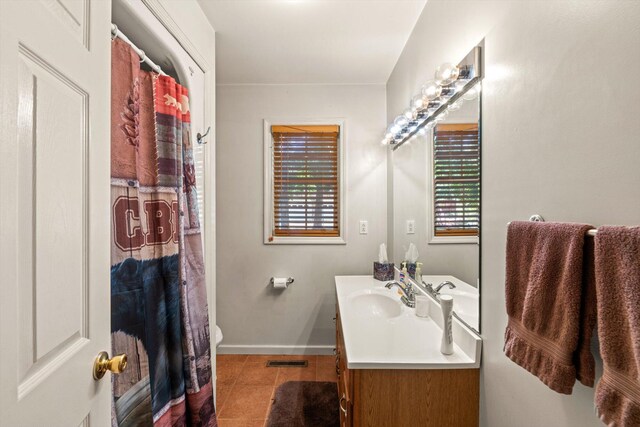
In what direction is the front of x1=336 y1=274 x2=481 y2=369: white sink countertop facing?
to the viewer's left

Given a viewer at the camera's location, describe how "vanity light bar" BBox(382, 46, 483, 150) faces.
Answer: facing to the left of the viewer

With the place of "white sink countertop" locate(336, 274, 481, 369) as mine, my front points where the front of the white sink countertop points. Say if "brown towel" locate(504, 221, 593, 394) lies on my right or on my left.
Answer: on my left

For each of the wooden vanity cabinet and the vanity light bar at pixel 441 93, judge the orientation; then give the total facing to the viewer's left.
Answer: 2

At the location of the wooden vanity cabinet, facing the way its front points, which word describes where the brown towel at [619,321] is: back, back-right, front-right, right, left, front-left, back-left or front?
back-left

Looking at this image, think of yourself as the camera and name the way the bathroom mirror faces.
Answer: facing to the left of the viewer

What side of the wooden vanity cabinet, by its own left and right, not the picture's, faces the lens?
left
